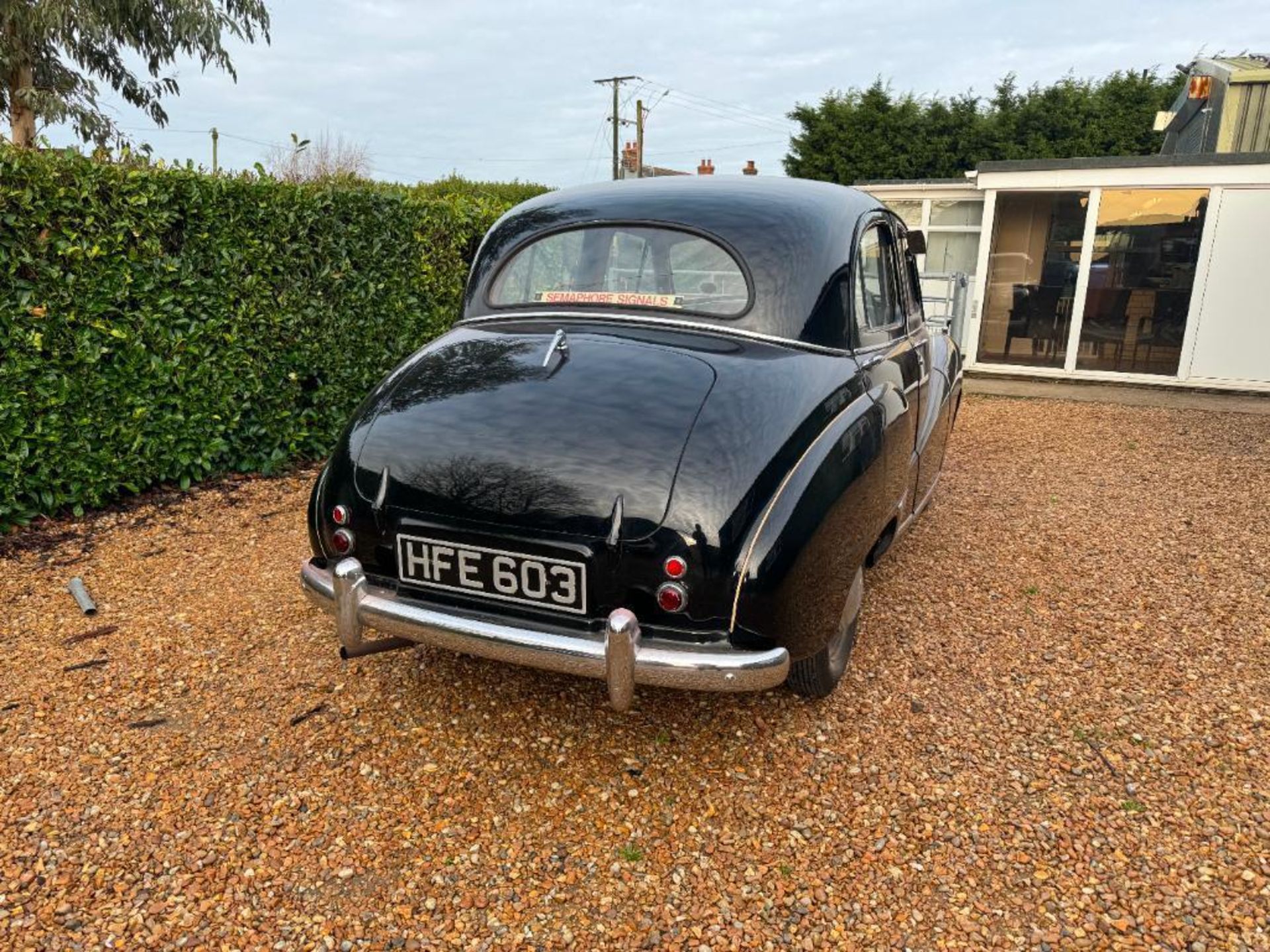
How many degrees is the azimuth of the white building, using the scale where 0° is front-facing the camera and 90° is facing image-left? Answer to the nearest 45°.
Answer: approximately 0°

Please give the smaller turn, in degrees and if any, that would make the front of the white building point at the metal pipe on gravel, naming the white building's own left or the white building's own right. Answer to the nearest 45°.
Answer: approximately 45° to the white building's own right

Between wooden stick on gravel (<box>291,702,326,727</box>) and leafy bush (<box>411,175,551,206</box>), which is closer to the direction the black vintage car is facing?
the leafy bush

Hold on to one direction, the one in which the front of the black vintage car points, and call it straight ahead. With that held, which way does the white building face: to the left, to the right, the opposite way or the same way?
the opposite way

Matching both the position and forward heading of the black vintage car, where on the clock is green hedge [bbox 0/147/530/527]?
The green hedge is roughly at 9 o'clock from the black vintage car.

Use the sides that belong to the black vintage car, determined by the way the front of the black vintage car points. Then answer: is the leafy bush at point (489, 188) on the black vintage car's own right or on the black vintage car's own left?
on the black vintage car's own left

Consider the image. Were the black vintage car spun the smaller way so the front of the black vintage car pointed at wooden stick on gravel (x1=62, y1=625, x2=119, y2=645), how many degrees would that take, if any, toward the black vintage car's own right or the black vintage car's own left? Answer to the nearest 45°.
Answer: approximately 135° to the black vintage car's own left

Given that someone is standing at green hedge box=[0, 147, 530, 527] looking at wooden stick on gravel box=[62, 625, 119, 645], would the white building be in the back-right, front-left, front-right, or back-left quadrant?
back-left

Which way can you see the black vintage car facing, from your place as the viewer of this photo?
facing away from the viewer and to the right of the viewer

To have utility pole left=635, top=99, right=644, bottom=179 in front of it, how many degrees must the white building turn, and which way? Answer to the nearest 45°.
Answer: approximately 135° to its right

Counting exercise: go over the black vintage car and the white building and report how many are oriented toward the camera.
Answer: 1

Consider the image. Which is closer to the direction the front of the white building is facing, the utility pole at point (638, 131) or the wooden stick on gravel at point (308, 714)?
the wooden stick on gravel

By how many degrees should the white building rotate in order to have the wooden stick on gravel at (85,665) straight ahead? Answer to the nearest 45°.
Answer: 0° — it already faces it
